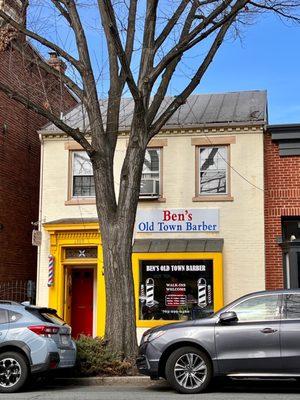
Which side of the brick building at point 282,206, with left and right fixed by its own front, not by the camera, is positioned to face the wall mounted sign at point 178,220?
right

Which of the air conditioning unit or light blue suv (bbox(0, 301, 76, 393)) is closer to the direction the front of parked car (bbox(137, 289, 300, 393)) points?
the light blue suv

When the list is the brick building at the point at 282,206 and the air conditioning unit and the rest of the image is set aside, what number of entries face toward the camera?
2

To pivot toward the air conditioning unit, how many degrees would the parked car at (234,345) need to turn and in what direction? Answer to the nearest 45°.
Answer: approximately 90° to its right

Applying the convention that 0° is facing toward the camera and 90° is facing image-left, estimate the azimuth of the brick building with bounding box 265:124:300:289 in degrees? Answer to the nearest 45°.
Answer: approximately 0°

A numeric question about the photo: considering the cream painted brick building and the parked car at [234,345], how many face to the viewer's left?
1

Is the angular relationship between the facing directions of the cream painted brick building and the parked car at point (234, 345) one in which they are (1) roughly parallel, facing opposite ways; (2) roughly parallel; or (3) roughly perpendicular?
roughly perpendicular

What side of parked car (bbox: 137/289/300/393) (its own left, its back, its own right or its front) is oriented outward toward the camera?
left
